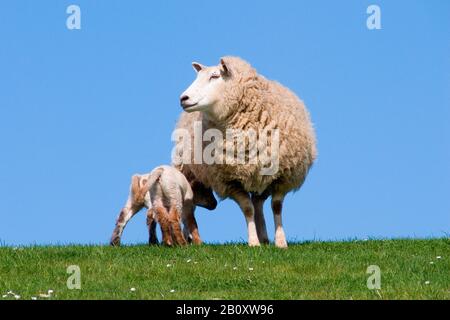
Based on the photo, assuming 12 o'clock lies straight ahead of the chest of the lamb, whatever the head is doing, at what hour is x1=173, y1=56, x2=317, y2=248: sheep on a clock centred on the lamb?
The sheep is roughly at 2 o'clock from the lamb.

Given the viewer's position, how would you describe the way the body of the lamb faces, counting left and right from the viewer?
facing away from the viewer and to the right of the viewer
